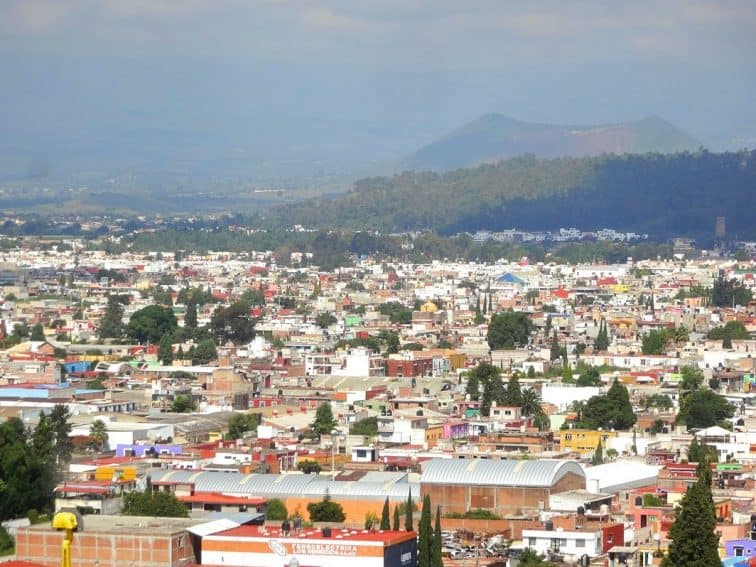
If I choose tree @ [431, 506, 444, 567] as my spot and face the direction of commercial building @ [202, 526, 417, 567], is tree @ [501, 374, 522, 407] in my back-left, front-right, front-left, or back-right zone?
back-right

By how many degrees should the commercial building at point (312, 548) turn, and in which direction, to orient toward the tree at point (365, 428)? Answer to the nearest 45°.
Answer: approximately 180°

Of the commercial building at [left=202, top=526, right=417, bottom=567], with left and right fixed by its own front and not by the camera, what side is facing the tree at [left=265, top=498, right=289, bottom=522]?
back

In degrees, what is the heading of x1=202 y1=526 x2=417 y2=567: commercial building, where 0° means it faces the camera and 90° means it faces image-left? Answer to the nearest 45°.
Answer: approximately 0°

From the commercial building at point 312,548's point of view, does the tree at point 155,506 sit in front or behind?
behind

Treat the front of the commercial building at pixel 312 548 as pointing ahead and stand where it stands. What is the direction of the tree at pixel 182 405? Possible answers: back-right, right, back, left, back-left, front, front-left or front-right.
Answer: back

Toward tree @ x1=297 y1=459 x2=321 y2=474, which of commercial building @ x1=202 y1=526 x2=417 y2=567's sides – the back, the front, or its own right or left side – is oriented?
back

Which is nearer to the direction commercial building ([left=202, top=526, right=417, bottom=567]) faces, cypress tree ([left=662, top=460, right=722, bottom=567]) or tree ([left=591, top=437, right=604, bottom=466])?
the cypress tree

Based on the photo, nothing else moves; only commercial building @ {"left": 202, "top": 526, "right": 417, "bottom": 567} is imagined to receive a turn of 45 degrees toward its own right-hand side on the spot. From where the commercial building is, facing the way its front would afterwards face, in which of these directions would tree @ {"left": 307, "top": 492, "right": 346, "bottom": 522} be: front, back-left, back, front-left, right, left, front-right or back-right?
back-right

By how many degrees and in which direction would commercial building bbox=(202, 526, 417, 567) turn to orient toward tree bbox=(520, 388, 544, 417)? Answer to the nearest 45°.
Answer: approximately 180°
